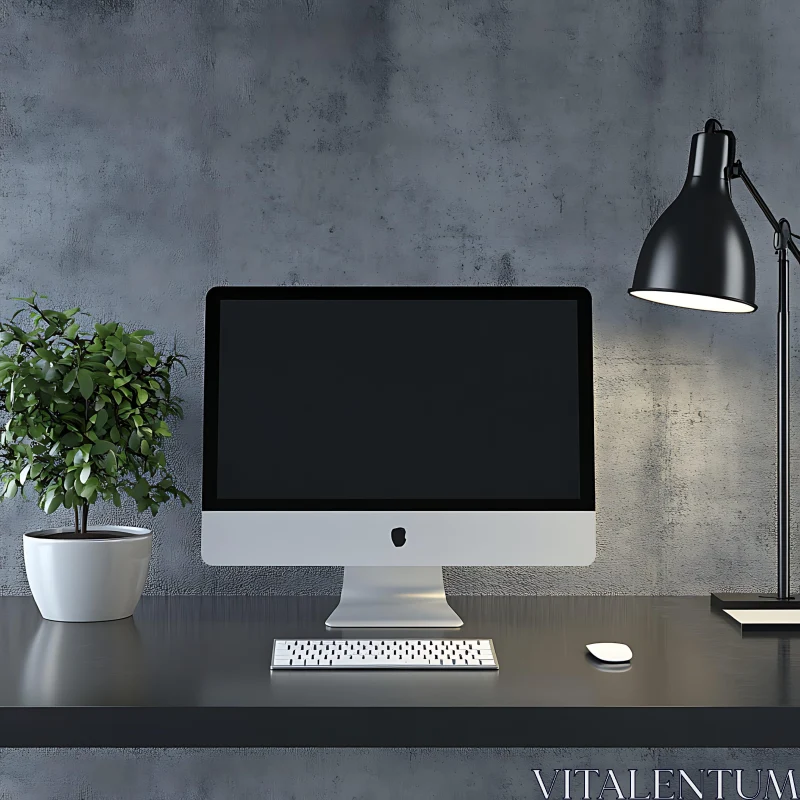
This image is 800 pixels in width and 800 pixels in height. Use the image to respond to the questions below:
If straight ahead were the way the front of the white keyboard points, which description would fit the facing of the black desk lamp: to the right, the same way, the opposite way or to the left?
to the right

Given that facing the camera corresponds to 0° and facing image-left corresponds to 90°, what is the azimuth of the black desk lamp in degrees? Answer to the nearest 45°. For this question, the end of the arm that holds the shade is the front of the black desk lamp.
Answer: approximately 90°

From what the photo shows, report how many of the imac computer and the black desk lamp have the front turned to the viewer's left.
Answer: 1

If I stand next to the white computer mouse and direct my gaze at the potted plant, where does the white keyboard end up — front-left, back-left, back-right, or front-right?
front-left

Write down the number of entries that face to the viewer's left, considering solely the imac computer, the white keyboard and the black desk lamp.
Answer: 1

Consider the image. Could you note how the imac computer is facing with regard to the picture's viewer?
facing the viewer

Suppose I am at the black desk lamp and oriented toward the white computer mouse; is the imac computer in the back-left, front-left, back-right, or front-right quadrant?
front-right

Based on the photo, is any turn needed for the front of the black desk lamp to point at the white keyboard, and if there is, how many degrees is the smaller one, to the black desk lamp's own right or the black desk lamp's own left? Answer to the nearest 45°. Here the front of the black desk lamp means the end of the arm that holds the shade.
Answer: approximately 45° to the black desk lamp's own left

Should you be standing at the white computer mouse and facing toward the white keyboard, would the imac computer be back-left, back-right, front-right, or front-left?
front-right

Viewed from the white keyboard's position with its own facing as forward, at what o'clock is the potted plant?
The potted plant is roughly at 4 o'clock from the white keyboard.

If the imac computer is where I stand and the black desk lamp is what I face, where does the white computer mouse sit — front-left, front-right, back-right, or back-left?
front-right

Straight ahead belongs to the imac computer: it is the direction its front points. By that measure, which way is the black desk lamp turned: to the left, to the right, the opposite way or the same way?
to the right

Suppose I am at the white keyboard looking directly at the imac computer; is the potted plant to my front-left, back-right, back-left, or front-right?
front-left
